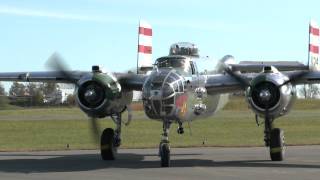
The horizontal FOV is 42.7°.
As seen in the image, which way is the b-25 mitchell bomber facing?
toward the camera
